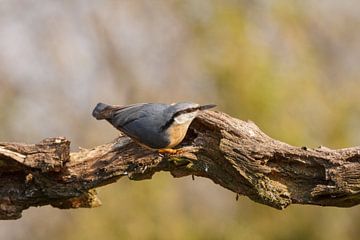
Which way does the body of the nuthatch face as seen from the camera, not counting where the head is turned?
to the viewer's right
